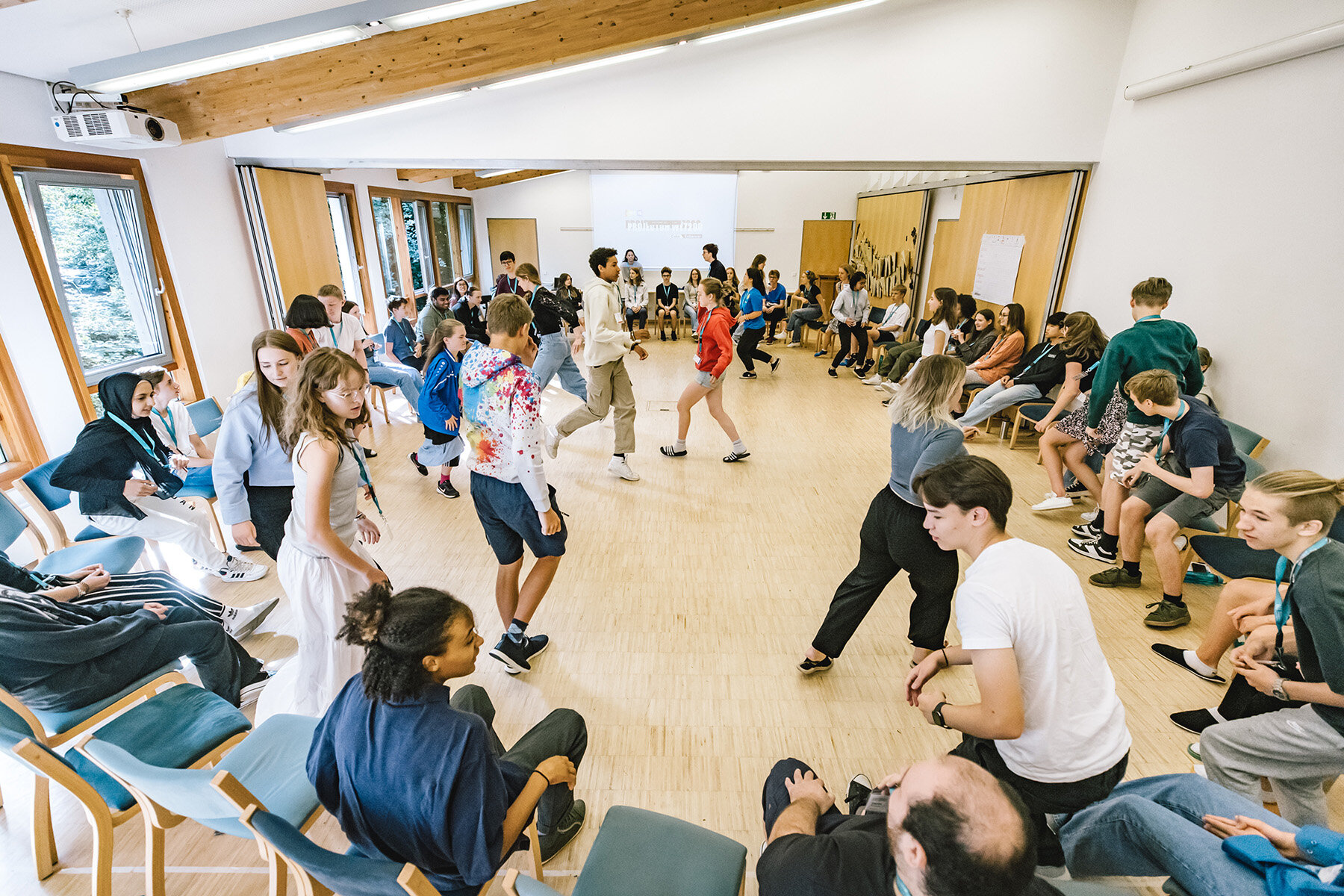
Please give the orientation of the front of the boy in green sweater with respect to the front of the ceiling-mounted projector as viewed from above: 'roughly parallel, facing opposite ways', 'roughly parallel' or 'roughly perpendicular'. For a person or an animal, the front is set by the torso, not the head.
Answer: roughly perpendicular

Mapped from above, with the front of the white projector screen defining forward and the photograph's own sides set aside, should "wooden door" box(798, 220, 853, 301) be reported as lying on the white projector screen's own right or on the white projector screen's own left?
on the white projector screen's own left

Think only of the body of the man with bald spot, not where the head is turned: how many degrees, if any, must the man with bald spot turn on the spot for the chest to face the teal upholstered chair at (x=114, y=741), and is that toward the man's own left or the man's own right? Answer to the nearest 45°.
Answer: approximately 45° to the man's own left

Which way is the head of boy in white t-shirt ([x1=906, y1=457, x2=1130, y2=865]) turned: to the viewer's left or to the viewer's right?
to the viewer's left

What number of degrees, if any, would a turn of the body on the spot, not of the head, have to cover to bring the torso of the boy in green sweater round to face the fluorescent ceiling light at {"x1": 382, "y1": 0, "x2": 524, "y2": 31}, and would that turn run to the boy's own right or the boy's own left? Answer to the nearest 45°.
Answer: approximately 90° to the boy's own left

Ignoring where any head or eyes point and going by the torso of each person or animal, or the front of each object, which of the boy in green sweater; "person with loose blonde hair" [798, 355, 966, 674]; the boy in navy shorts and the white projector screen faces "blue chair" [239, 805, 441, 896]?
the white projector screen

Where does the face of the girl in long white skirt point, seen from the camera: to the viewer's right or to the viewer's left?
to the viewer's right

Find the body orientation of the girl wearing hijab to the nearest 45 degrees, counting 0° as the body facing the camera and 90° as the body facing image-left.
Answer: approximately 270°
